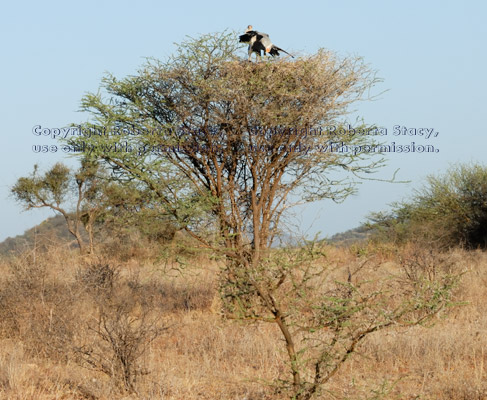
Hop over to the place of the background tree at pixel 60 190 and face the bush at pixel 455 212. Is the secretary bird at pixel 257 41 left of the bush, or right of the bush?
right

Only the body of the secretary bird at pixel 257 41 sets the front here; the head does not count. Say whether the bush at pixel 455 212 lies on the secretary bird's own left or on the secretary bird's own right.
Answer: on the secretary bird's own right

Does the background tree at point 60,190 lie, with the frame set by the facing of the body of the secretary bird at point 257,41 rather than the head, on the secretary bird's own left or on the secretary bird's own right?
on the secretary bird's own right
